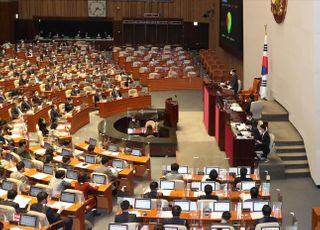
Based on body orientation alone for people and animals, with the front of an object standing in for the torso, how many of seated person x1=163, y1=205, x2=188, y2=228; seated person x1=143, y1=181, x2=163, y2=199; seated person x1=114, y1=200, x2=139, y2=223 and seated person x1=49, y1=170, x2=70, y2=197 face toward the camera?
0

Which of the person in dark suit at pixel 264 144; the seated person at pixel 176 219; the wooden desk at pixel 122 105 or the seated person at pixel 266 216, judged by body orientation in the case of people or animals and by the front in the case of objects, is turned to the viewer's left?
the person in dark suit

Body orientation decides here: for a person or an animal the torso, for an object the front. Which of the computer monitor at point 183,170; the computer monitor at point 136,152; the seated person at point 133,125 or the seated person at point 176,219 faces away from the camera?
the seated person at point 176,219

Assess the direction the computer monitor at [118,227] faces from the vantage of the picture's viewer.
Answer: facing the viewer

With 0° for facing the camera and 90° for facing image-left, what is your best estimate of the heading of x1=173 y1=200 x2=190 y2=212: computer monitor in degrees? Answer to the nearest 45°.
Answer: approximately 0°

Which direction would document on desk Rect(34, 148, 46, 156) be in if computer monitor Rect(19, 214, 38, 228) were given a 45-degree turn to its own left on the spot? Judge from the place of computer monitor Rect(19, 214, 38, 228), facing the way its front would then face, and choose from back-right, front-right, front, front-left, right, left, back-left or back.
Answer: back

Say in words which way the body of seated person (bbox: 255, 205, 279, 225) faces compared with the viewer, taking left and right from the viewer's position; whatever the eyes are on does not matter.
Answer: facing away from the viewer

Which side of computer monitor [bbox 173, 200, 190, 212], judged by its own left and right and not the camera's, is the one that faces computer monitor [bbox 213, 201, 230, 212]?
left

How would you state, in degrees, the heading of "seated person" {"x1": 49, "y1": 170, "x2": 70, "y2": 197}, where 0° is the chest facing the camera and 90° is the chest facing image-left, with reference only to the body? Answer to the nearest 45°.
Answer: approximately 225°

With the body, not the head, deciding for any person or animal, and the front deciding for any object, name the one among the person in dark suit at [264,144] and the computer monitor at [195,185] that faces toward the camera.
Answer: the computer monitor

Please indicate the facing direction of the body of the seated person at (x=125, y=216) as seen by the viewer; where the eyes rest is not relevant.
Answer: away from the camera

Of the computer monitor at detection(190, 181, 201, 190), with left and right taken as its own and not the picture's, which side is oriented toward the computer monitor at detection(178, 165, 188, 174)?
back

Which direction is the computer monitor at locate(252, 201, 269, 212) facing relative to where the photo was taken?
toward the camera

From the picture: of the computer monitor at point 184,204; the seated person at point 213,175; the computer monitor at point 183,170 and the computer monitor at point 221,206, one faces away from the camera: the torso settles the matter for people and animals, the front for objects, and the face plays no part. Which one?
the seated person

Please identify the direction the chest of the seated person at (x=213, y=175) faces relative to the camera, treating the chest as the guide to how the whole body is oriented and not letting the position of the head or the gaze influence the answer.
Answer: away from the camera

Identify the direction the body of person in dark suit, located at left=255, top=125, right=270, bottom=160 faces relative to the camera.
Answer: to the viewer's left
